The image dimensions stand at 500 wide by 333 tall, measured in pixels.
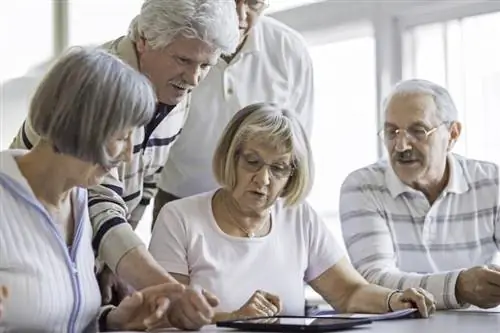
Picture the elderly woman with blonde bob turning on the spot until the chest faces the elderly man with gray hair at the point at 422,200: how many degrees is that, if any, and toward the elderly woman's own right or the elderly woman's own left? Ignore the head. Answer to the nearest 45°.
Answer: approximately 135° to the elderly woman's own left

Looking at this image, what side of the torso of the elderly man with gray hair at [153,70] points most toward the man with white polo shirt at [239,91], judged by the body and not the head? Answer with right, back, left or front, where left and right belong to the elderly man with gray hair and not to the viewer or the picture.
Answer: left

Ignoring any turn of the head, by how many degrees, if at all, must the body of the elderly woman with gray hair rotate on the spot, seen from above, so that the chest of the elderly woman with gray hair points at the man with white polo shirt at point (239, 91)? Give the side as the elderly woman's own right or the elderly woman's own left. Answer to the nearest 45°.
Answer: approximately 90° to the elderly woman's own left

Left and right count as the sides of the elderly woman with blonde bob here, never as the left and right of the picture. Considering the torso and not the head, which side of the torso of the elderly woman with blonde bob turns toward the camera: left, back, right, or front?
front

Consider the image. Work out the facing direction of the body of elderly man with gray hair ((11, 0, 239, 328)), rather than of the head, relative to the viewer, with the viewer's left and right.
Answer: facing the viewer and to the right of the viewer

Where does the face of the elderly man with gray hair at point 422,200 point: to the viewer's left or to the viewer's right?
to the viewer's left

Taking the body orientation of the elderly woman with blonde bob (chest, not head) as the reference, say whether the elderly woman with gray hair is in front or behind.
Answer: in front

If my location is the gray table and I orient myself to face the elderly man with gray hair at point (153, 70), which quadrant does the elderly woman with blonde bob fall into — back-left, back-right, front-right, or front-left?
front-right
